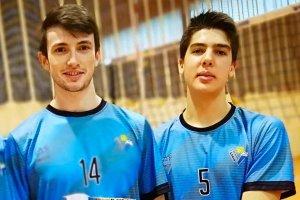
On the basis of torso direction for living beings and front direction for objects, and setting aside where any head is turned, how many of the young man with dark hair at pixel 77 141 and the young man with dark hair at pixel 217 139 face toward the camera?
2

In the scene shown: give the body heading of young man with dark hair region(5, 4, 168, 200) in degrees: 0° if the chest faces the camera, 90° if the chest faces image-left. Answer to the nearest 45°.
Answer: approximately 0°

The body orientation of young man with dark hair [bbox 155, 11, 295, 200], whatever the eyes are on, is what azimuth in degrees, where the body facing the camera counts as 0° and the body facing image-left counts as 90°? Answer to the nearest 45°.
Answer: approximately 0°
